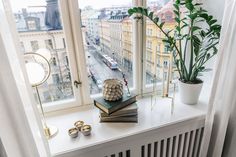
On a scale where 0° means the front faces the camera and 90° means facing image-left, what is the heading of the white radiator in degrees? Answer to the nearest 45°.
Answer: approximately 315°

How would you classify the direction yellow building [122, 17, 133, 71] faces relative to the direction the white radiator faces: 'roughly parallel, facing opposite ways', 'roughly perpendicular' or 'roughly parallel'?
roughly perpendicular

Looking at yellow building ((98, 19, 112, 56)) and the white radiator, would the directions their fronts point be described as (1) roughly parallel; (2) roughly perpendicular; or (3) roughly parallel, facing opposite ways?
roughly perpendicular
